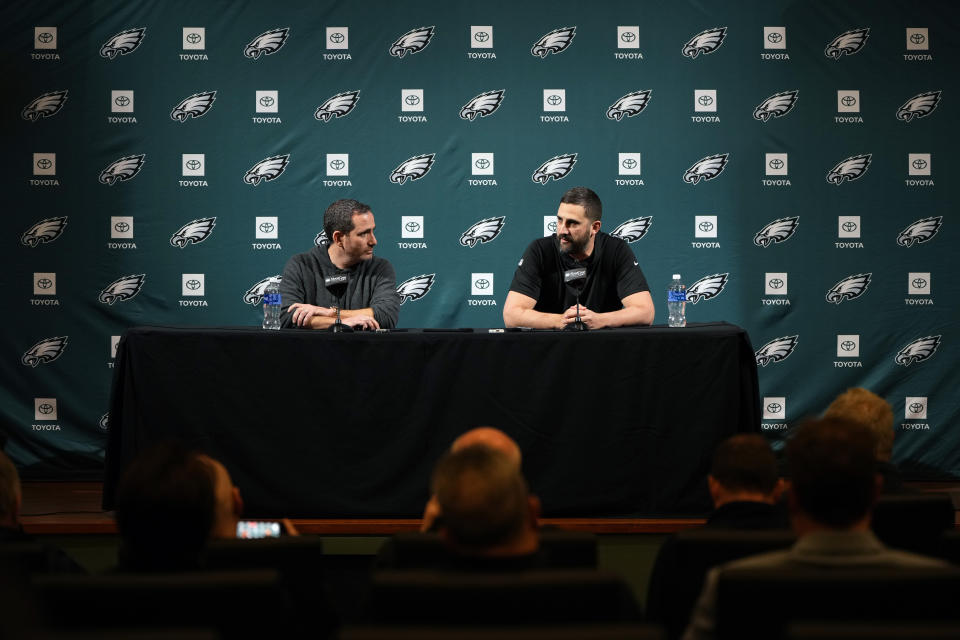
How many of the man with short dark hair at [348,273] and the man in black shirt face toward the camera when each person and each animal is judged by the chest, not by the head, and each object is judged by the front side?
2

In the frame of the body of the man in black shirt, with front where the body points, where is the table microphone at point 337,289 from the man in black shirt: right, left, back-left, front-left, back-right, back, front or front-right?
front-right

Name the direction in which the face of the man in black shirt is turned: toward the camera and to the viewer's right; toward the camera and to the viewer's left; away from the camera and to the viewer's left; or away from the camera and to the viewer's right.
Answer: toward the camera and to the viewer's left

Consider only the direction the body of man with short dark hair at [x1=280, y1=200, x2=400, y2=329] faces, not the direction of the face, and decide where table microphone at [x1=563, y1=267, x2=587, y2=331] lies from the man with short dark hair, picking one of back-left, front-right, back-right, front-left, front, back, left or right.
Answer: front-left

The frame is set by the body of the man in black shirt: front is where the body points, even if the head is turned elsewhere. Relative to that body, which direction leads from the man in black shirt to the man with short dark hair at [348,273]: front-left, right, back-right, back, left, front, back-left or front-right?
right

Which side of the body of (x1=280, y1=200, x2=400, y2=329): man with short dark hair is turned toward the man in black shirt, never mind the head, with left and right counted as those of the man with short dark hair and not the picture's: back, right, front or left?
left

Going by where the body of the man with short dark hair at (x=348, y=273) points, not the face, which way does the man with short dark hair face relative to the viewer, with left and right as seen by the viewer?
facing the viewer

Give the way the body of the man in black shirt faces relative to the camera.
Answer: toward the camera
